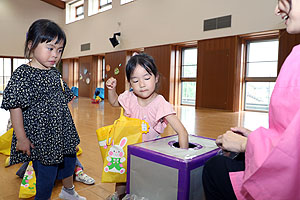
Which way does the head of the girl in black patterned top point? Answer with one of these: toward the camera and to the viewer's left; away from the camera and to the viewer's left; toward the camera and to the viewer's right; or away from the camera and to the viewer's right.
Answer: toward the camera and to the viewer's right

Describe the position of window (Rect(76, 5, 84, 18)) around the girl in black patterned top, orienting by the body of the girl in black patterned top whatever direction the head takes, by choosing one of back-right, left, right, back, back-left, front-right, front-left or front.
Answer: back-left

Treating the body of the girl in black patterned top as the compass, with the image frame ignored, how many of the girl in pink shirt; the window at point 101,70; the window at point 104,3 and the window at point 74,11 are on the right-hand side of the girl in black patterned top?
0

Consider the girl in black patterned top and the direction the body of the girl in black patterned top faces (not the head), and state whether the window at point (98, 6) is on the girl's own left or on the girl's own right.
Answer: on the girl's own left

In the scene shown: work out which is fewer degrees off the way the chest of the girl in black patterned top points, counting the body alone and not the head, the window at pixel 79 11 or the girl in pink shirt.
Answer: the girl in pink shirt

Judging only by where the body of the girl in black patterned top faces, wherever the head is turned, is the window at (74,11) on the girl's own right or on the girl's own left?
on the girl's own left

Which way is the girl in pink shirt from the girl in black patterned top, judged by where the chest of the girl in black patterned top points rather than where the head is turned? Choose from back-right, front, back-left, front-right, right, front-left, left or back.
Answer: front-left

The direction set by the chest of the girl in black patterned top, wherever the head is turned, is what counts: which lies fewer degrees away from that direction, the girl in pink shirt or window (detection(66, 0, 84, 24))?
the girl in pink shirt

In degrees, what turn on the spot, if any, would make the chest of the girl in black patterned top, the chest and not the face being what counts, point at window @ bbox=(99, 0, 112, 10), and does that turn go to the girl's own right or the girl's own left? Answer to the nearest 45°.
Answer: approximately 135° to the girl's own left

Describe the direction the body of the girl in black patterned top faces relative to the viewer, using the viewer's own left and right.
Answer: facing the viewer and to the right of the viewer

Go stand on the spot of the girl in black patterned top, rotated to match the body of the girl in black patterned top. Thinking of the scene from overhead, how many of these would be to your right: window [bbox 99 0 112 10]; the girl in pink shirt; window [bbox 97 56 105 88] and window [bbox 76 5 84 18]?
0

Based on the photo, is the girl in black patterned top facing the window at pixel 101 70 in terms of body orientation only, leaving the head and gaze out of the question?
no

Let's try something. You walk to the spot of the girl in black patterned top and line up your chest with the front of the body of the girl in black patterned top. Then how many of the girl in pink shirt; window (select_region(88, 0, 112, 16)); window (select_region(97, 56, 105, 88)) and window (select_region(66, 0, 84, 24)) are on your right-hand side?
0
